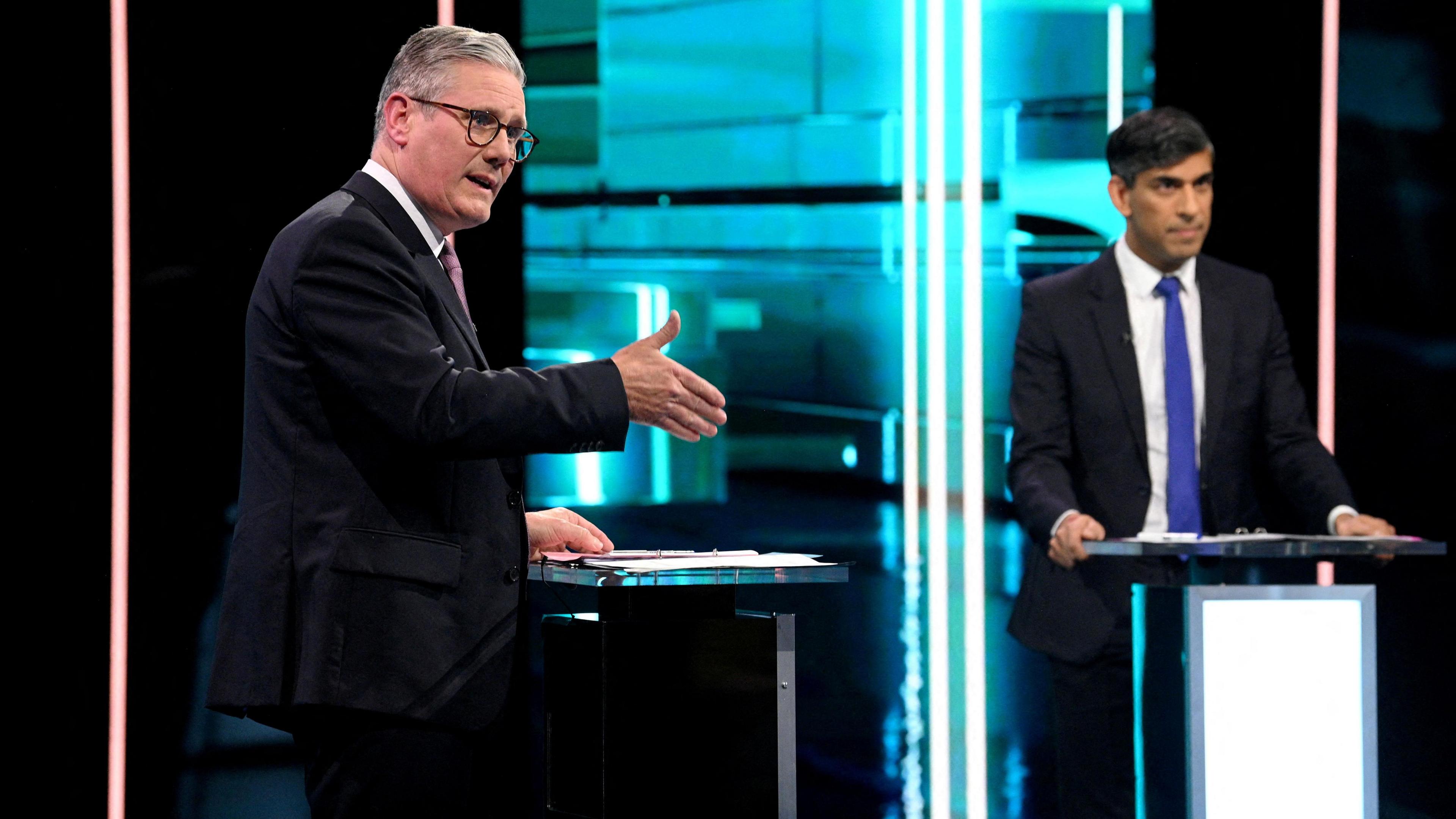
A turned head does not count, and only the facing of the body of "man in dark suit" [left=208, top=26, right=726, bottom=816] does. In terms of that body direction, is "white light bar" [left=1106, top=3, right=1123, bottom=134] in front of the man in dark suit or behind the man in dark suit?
in front

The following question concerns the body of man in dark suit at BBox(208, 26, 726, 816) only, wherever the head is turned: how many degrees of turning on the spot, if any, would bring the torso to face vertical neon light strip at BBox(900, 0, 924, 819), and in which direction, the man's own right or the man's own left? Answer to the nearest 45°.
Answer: approximately 45° to the man's own left

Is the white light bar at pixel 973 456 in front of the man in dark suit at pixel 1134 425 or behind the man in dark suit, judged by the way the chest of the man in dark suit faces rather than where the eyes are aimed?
behind

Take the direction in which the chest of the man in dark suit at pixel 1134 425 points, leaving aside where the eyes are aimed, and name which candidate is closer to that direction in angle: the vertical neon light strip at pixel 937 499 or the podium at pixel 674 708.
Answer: the podium

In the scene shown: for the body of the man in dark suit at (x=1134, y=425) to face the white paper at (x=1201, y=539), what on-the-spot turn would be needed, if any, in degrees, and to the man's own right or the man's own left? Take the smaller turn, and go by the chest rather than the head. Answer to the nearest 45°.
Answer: approximately 45° to the man's own right

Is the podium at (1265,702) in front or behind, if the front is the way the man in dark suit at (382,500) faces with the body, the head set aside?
in front

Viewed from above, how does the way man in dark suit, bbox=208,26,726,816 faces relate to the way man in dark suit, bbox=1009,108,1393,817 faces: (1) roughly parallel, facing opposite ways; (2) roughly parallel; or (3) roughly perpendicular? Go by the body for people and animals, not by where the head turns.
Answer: roughly perpendicular

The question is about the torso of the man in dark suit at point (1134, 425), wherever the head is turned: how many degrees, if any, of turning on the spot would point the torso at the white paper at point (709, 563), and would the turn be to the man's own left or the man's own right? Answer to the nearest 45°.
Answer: approximately 45° to the man's own right

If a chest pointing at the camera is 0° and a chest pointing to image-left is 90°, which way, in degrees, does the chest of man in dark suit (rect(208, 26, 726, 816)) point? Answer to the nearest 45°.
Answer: approximately 270°

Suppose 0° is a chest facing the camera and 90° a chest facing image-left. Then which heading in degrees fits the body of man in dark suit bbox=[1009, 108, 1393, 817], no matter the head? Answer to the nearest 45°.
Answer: approximately 315°
